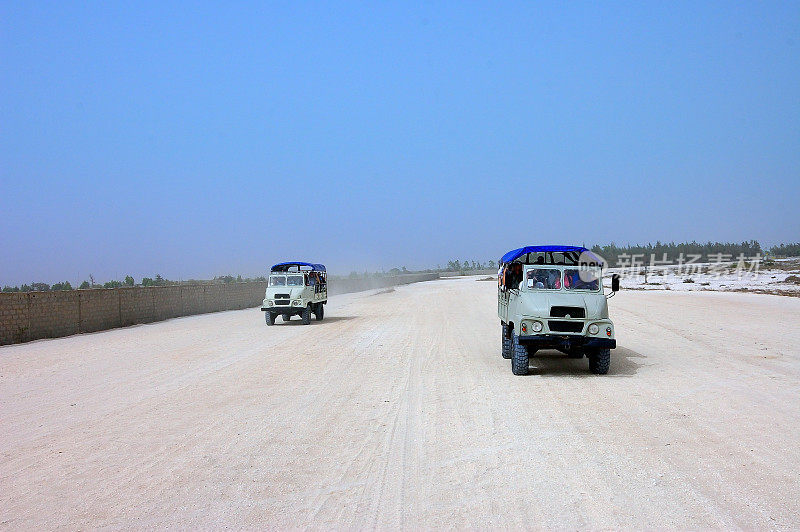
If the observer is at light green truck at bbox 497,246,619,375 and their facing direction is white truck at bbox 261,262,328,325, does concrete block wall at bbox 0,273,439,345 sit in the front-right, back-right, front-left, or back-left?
front-left

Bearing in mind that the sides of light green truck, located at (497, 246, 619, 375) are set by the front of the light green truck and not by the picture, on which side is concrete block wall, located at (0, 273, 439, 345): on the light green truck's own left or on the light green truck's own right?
on the light green truck's own right

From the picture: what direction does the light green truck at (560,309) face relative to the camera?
toward the camera

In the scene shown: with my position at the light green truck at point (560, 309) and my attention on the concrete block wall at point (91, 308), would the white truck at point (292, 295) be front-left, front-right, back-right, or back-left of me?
front-right

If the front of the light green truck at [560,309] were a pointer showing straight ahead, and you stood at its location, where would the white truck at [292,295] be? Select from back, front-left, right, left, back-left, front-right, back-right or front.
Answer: back-right
